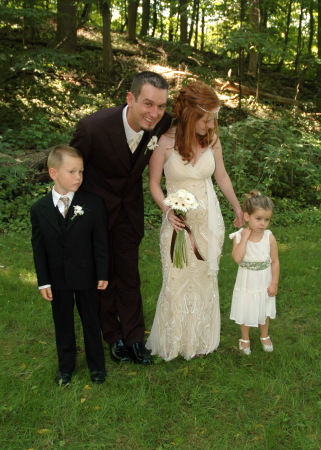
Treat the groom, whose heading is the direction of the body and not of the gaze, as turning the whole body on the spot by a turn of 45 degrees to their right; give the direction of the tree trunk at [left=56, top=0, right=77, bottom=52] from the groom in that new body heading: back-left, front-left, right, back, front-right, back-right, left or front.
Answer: back

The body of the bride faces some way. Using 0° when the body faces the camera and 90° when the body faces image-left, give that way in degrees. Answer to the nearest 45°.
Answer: approximately 0°

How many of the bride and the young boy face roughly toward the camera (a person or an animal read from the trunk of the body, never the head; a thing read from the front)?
2

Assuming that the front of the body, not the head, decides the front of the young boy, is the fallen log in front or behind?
behind

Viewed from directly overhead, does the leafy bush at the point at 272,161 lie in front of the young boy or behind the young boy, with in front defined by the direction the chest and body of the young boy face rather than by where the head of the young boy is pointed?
behind

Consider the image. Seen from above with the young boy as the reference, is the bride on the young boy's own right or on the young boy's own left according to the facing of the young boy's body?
on the young boy's own left

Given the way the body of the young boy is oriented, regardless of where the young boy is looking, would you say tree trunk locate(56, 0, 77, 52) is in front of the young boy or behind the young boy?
behind

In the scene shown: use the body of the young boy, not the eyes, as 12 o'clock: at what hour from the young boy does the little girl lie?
The little girl is roughly at 9 o'clock from the young boy.

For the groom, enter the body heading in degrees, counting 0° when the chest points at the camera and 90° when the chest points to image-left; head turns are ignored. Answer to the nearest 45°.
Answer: approximately 315°

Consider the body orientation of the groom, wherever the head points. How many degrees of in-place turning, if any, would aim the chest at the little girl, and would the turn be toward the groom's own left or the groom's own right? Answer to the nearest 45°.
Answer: approximately 45° to the groom's own left
